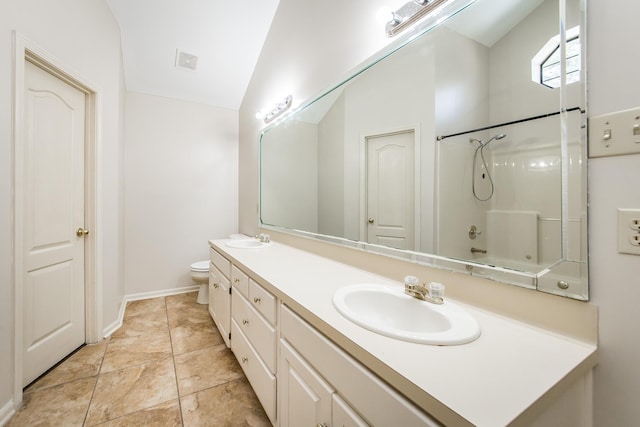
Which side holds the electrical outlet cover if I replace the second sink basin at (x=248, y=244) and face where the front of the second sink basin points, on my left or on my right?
on my left

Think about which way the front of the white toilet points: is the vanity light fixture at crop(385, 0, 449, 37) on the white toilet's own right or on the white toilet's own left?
on the white toilet's own left

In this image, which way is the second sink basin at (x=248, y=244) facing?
to the viewer's left

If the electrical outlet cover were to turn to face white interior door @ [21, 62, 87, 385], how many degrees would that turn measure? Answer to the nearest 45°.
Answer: approximately 45° to its right

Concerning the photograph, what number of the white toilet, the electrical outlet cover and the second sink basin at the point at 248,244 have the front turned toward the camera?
1

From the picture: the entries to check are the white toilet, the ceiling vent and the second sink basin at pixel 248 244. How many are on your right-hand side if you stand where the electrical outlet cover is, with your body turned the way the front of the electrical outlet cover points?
3

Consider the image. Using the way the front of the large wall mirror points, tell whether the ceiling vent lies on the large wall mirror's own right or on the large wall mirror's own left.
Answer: on the large wall mirror's own right

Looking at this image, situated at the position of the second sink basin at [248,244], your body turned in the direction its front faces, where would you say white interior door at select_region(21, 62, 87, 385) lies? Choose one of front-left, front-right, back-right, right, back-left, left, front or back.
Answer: front

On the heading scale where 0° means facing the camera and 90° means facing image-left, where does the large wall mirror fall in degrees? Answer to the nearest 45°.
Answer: approximately 45°

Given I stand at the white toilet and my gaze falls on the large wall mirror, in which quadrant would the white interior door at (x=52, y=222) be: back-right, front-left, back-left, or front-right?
front-right

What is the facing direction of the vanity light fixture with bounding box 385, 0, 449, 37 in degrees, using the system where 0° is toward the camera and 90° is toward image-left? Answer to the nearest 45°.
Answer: approximately 45°

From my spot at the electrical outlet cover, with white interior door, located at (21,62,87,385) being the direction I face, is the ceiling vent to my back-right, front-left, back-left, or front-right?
front-right
